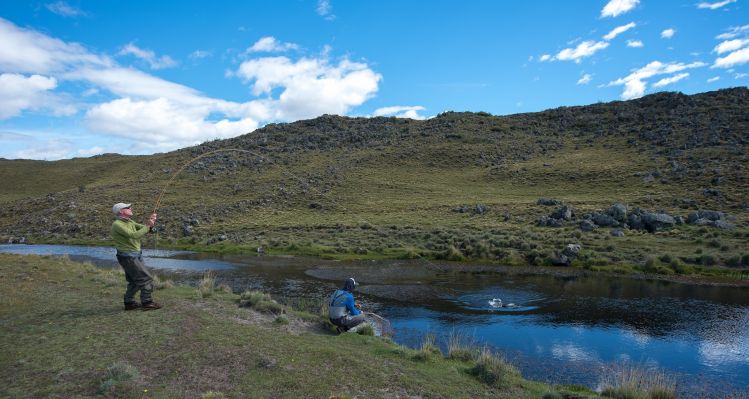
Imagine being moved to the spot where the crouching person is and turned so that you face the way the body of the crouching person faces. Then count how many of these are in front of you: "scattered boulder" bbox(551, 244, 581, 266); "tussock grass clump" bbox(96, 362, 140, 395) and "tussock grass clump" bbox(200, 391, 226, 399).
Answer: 1

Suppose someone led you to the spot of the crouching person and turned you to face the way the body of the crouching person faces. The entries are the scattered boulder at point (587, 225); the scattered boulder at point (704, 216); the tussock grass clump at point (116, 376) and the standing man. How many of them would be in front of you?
2

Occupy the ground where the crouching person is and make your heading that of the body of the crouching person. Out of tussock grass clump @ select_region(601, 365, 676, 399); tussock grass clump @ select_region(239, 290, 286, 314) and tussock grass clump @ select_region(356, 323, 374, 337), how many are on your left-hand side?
1

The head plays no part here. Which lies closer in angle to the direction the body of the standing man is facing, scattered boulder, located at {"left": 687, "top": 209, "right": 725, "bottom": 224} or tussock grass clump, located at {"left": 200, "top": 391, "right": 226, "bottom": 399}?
the scattered boulder

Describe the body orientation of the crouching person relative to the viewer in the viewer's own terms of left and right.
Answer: facing away from the viewer and to the right of the viewer

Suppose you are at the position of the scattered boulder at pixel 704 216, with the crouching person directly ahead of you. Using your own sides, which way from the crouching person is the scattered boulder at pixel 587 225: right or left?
right

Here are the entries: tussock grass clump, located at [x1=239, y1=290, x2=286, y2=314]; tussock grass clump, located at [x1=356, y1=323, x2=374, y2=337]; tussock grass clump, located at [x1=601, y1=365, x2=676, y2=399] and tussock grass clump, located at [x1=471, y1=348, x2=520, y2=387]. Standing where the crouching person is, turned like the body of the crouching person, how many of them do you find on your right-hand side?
3

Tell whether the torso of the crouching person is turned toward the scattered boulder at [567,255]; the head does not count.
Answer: yes

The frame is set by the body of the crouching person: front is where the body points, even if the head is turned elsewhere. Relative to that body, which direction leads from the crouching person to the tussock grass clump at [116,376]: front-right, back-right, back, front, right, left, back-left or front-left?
back

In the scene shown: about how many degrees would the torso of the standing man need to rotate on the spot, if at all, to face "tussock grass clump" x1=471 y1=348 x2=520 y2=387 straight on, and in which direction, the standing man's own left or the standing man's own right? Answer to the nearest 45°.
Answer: approximately 45° to the standing man's own right

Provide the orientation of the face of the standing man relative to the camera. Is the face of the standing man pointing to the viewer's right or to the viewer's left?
to the viewer's right

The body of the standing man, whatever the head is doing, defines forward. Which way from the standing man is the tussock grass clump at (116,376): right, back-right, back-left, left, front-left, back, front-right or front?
right

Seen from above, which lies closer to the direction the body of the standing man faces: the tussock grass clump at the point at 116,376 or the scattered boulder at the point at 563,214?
the scattered boulder

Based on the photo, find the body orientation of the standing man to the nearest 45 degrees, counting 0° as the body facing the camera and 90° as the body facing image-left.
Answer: approximately 270°
